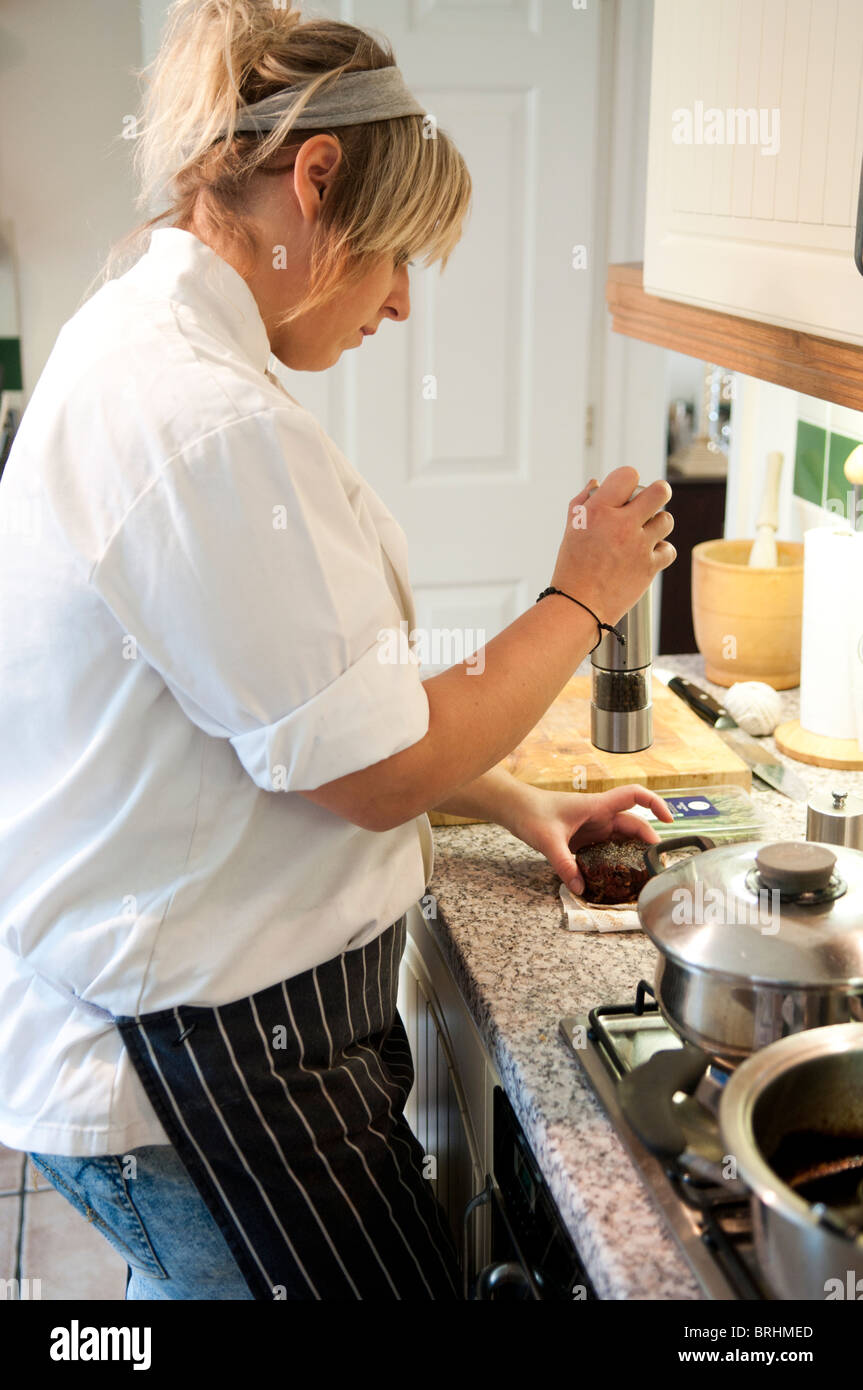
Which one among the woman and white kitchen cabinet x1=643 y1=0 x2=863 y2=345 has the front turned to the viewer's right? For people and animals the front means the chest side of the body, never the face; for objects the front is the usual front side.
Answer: the woman

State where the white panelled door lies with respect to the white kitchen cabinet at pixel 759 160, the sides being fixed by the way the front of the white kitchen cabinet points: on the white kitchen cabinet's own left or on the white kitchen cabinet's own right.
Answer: on the white kitchen cabinet's own right

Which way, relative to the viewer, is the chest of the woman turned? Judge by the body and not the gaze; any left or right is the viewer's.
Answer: facing to the right of the viewer

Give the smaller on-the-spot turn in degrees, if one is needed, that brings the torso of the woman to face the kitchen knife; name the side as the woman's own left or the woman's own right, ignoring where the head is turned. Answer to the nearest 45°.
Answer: approximately 45° to the woman's own left

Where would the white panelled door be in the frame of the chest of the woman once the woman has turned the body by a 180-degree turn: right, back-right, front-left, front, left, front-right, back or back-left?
right

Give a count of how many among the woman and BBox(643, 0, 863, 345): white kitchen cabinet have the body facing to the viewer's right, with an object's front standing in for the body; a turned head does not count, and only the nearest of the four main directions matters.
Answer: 1

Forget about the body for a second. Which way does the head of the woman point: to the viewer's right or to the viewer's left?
to the viewer's right

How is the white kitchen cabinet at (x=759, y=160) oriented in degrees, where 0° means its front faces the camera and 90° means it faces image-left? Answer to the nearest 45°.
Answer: approximately 45°
